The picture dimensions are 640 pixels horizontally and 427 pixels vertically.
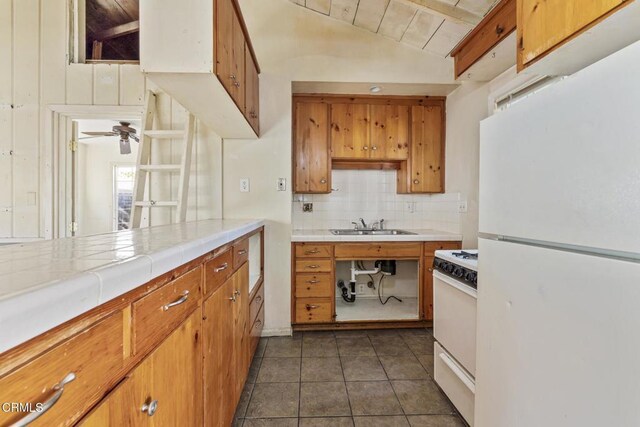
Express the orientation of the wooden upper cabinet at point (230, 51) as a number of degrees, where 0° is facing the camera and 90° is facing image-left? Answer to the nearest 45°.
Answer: approximately 270°

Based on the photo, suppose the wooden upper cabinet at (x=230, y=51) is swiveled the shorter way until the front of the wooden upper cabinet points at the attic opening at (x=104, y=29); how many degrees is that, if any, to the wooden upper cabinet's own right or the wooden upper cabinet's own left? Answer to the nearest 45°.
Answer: approximately 135° to the wooden upper cabinet's own left

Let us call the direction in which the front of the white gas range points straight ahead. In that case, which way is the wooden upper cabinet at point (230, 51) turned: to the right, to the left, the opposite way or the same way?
the opposite way

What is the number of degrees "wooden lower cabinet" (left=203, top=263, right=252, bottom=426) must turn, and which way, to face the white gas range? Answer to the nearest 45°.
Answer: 0° — it already faces it

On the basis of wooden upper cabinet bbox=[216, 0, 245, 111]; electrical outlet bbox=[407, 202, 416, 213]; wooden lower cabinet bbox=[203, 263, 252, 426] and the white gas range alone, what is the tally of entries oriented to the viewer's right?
2

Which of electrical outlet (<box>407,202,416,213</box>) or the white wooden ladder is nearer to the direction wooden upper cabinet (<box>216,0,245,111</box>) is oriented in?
the electrical outlet

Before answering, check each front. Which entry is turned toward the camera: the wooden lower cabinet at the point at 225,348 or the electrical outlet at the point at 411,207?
the electrical outlet

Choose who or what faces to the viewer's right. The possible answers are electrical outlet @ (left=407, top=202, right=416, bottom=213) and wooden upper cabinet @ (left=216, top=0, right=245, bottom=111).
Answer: the wooden upper cabinet

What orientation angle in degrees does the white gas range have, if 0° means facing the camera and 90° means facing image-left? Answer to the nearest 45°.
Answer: approximately 45°

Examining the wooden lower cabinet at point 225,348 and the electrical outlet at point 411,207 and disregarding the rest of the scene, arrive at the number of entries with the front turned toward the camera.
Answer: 1

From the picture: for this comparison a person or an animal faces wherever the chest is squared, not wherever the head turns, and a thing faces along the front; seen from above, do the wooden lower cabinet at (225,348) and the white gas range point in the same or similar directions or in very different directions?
very different directions

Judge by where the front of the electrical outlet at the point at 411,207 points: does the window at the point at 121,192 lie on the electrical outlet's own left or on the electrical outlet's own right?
on the electrical outlet's own right

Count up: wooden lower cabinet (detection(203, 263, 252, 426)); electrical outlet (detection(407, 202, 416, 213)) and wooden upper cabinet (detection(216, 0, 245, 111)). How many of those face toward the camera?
1

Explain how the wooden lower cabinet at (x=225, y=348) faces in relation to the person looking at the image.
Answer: facing to the right of the viewer
